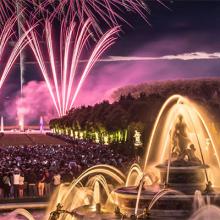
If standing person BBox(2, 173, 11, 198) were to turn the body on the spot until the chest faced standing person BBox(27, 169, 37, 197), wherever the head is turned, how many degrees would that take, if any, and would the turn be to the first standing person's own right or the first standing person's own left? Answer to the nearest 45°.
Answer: approximately 45° to the first standing person's own right

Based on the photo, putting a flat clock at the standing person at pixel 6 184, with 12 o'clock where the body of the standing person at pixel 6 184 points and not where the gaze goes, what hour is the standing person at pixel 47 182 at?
the standing person at pixel 47 182 is roughly at 3 o'clock from the standing person at pixel 6 184.

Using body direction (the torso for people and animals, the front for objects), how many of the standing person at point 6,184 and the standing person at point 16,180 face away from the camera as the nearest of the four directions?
2

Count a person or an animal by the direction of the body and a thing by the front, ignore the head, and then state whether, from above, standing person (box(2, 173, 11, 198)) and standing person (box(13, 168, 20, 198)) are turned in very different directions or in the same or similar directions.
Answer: same or similar directions

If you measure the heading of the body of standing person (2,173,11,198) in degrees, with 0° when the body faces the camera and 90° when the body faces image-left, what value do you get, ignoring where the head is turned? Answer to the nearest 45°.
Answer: approximately 180°

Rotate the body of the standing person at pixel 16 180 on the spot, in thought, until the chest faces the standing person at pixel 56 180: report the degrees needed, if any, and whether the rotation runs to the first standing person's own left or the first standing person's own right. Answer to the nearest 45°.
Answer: approximately 90° to the first standing person's own right

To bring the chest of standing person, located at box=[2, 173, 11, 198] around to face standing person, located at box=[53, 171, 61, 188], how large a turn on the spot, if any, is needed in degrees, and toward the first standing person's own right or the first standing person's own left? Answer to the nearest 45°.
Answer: approximately 90° to the first standing person's own right

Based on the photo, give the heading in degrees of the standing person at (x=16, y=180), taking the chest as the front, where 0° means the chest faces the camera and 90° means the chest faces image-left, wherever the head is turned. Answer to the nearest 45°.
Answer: approximately 180°

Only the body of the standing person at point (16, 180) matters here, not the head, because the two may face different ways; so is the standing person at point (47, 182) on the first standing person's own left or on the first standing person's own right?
on the first standing person's own right
